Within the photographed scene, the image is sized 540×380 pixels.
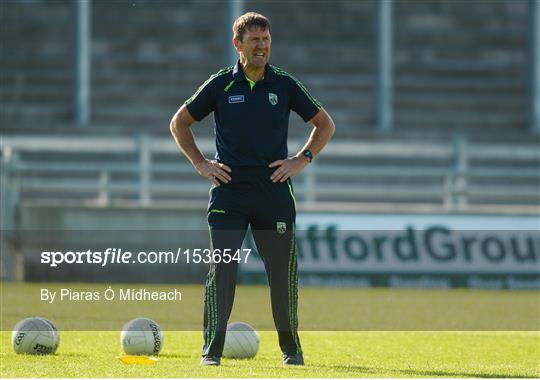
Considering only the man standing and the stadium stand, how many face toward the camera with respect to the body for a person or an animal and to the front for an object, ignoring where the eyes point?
2

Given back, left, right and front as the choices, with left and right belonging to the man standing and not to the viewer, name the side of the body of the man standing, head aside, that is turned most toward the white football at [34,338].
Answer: right

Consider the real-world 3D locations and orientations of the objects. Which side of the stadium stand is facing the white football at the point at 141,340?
front

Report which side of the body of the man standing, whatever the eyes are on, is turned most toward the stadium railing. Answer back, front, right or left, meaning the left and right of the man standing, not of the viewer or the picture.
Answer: back

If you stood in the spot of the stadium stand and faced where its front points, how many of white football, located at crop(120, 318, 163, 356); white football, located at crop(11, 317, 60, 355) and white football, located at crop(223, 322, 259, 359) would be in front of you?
3

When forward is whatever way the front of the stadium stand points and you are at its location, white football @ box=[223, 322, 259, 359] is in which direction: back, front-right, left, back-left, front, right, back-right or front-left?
front

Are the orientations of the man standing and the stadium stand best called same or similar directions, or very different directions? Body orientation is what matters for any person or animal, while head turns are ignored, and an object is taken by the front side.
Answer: same or similar directions

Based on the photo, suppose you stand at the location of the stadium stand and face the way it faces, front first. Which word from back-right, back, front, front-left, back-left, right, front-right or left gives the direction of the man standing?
front

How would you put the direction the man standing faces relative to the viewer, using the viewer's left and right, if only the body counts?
facing the viewer

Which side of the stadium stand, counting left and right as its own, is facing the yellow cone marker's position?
front
